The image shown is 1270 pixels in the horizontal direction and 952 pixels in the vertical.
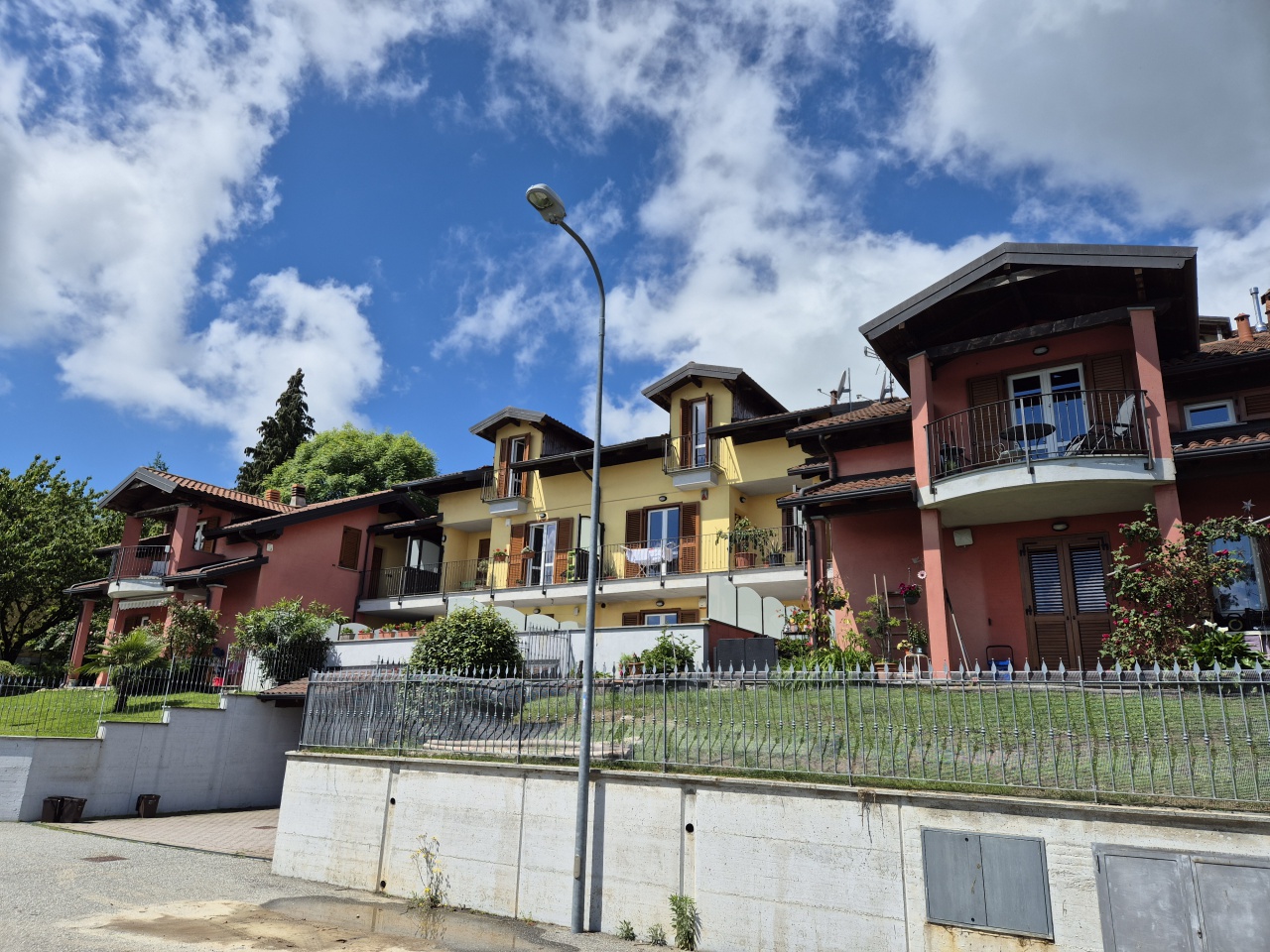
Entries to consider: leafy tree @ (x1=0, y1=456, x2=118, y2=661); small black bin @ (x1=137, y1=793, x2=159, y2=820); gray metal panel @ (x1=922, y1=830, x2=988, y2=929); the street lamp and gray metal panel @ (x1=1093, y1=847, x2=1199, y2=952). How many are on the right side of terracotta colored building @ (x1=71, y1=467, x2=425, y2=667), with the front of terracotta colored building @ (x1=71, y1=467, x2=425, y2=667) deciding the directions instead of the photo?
1

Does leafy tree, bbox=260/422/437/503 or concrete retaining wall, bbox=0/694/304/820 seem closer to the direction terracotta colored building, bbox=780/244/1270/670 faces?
the concrete retaining wall

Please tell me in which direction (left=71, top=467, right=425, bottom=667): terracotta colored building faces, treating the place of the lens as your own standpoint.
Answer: facing the viewer and to the left of the viewer

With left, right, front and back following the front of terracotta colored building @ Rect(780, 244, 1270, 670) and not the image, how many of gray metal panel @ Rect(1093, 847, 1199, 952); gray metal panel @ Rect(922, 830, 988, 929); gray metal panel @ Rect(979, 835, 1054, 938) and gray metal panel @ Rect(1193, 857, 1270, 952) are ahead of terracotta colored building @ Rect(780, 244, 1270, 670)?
4

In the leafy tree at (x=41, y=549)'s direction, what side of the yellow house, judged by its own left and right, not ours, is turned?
right

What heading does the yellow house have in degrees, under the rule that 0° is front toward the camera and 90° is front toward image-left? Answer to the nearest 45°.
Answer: approximately 45°

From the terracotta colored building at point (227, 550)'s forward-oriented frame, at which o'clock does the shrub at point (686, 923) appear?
The shrub is roughly at 10 o'clock from the terracotta colored building.

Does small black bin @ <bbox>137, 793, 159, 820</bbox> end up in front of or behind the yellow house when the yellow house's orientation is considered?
in front

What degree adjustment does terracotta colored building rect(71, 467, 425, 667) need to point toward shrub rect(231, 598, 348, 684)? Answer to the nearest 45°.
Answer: approximately 45° to its left

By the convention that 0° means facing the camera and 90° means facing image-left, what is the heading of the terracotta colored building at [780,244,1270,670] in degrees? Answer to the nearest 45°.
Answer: approximately 0°

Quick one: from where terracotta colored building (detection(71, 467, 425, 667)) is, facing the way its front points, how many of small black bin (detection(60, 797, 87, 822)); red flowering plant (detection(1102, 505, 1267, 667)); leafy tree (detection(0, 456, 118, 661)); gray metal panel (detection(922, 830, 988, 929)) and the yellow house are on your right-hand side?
1

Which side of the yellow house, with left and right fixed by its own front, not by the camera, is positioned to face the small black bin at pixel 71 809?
front

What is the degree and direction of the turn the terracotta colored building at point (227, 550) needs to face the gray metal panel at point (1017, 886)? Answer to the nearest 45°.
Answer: approximately 45° to its left
